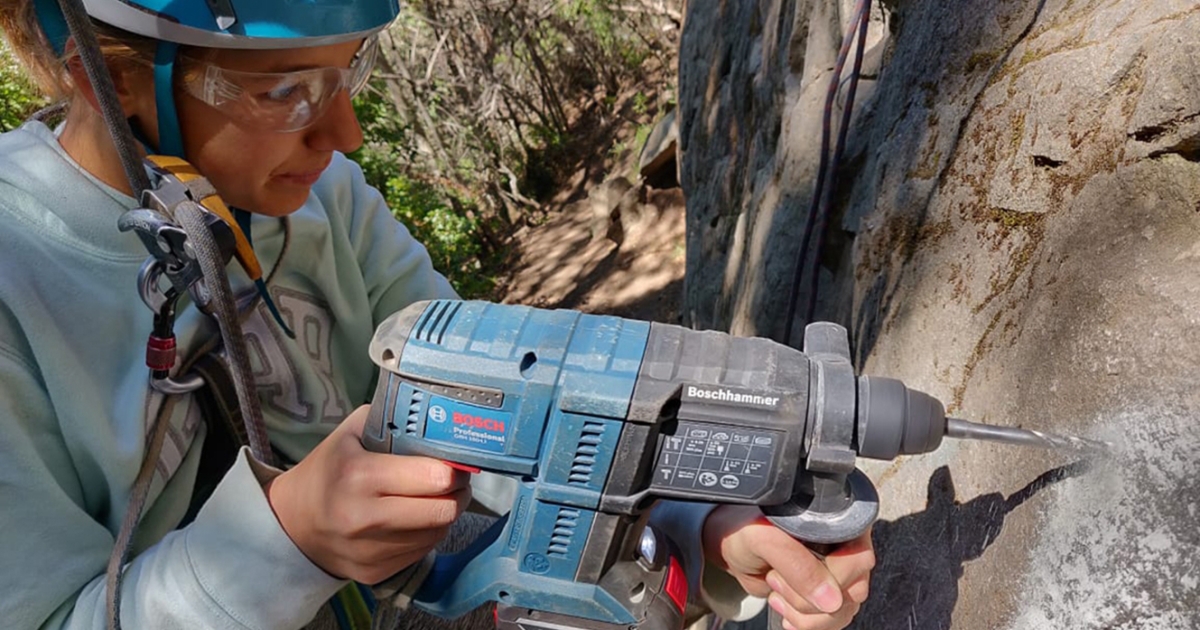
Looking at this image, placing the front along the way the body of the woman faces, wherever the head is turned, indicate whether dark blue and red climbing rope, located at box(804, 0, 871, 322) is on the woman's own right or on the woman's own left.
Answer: on the woman's own left

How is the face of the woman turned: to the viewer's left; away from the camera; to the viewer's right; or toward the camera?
to the viewer's right

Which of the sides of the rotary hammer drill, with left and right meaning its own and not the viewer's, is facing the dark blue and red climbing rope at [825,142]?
left

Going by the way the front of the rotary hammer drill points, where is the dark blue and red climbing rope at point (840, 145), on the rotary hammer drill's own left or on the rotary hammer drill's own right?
on the rotary hammer drill's own left

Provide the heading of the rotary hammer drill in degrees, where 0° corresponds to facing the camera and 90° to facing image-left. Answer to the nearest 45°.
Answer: approximately 270°
